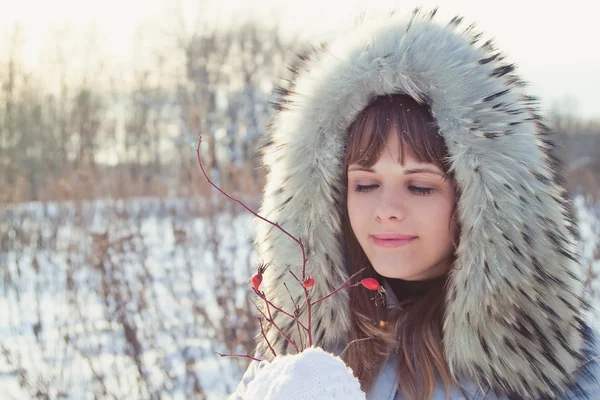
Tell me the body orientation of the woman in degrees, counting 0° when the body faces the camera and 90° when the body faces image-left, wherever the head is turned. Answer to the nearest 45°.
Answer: approximately 45°
